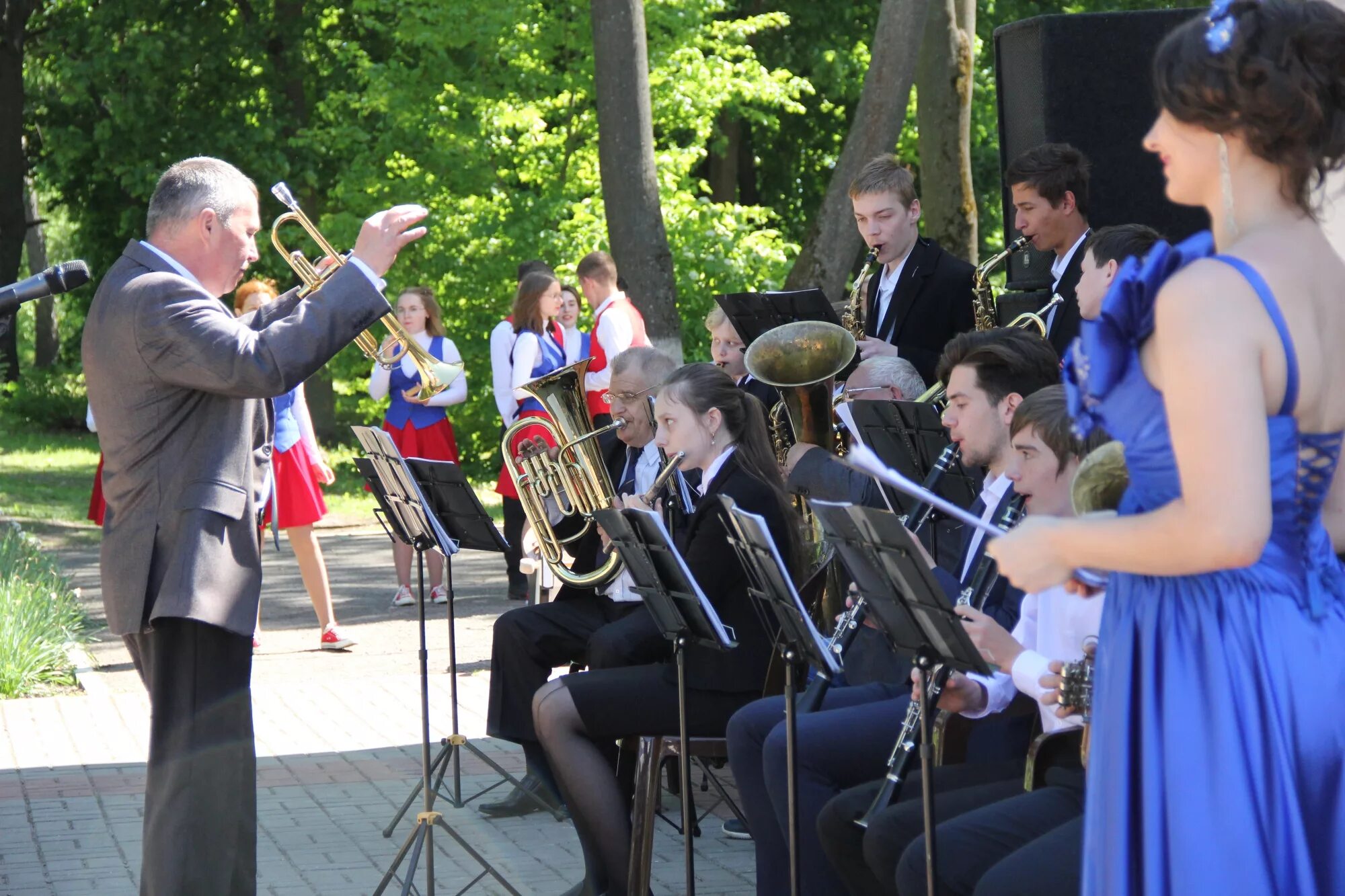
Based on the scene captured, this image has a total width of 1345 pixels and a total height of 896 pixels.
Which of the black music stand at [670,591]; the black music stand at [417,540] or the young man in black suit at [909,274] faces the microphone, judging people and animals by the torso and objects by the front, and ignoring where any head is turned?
the young man in black suit

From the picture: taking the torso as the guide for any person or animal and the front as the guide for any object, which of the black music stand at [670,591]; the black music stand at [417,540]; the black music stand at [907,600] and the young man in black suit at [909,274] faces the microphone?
the young man in black suit

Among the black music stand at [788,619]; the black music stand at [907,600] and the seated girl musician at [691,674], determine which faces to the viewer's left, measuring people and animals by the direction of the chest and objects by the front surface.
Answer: the seated girl musician

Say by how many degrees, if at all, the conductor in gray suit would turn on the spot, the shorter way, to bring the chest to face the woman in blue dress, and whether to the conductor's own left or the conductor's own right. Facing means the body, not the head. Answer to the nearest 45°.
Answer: approximately 45° to the conductor's own right

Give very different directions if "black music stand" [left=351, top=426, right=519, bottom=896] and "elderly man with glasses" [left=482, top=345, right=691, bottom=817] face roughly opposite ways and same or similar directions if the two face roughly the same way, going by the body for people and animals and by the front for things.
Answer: very different directions

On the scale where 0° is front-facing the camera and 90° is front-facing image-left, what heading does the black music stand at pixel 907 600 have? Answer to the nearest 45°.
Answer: approximately 225°

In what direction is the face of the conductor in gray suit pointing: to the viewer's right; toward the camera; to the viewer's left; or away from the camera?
to the viewer's right

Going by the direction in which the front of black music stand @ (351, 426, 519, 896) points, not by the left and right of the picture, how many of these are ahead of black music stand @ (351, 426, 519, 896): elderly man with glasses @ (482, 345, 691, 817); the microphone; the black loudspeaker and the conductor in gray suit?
2

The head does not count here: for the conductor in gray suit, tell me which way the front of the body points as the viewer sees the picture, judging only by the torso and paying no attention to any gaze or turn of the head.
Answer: to the viewer's right

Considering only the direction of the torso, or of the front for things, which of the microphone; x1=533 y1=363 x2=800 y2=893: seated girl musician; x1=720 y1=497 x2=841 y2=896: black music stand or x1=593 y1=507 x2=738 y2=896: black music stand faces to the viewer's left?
the seated girl musician

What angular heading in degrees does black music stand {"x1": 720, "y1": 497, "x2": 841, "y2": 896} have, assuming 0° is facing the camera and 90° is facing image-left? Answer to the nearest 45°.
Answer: approximately 225°

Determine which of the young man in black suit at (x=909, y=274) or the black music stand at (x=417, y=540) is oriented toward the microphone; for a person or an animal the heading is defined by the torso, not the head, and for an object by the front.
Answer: the young man in black suit

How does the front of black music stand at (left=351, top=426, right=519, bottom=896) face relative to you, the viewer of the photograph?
facing away from the viewer and to the right of the viewer

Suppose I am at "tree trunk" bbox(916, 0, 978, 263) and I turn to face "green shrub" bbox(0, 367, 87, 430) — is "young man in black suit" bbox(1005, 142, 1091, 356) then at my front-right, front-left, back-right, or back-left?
back-left
